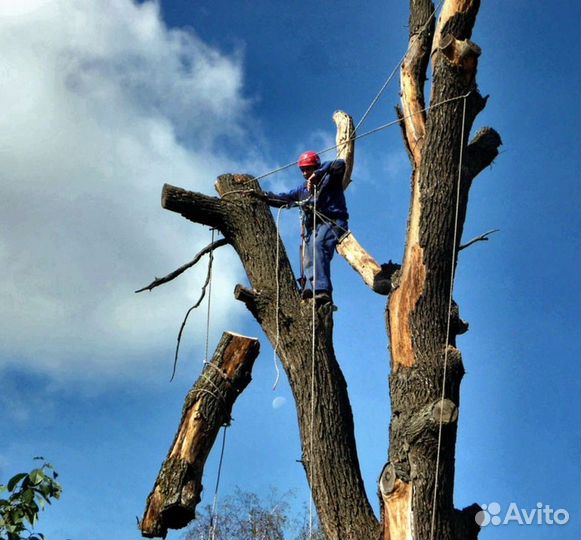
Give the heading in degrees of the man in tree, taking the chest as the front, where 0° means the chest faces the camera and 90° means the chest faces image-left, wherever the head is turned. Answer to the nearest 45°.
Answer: approximately 45°
